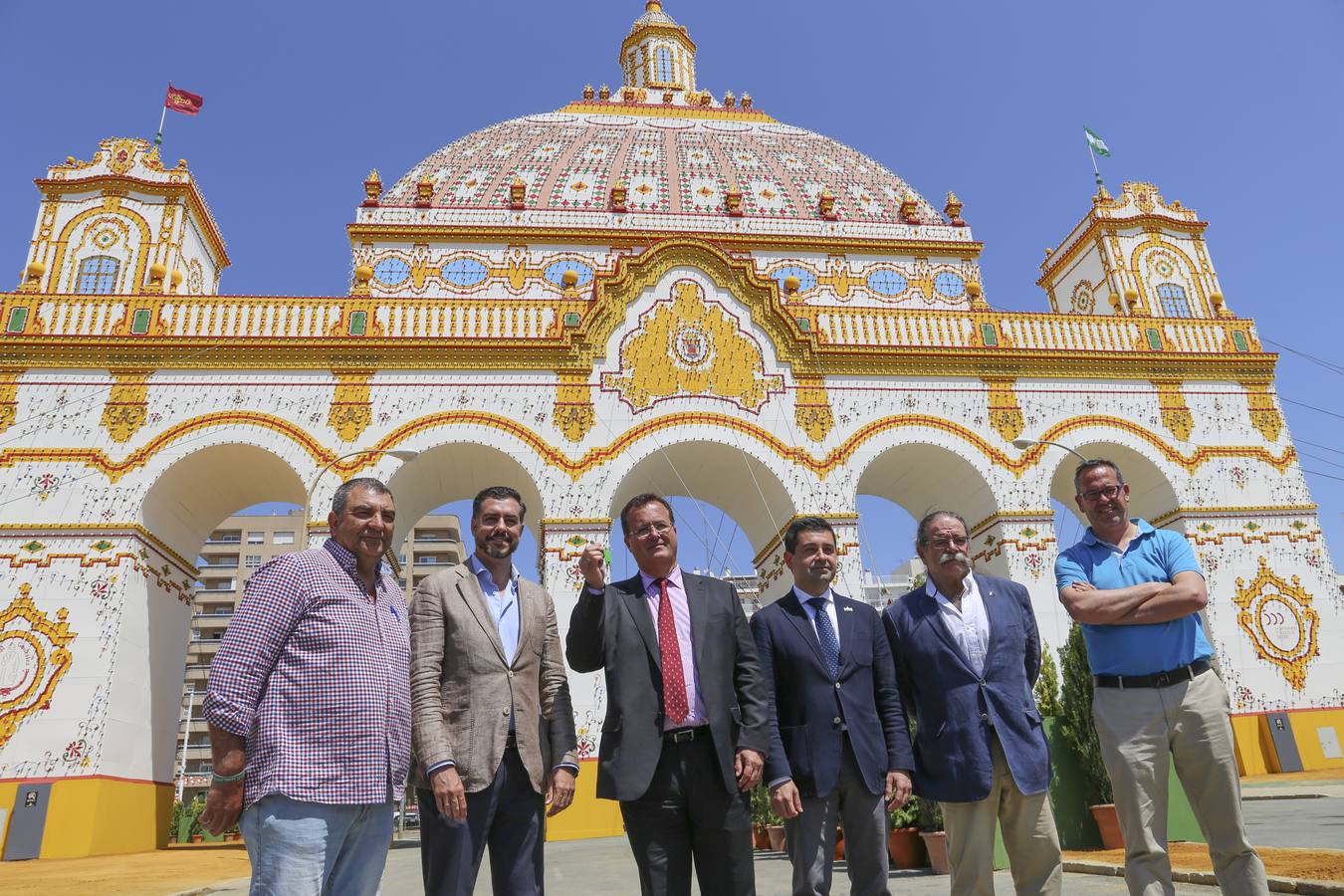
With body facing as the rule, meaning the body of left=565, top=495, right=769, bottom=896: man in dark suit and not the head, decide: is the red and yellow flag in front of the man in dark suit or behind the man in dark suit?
behind

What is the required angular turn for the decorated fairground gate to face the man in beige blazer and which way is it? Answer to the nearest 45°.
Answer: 0° — it already faces them

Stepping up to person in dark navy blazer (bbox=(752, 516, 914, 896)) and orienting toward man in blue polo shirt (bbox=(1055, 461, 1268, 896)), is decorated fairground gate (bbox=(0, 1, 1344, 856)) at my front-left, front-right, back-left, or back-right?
back-left

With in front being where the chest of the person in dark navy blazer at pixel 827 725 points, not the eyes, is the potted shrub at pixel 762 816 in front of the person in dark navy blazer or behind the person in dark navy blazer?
behind

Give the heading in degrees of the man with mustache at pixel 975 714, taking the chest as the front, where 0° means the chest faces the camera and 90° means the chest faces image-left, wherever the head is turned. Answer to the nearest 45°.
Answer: approximately 0°

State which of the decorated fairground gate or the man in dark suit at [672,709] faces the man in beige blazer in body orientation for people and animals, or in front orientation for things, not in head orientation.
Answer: the decorated fairground gate

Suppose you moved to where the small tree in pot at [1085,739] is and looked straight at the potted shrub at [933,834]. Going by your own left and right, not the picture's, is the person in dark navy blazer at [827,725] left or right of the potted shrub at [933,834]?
left

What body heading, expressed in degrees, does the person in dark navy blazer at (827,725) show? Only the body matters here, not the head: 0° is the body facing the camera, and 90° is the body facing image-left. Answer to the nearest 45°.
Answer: approximately 0°

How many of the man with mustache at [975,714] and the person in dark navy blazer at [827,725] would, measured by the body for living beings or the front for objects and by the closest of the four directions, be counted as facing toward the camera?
2
